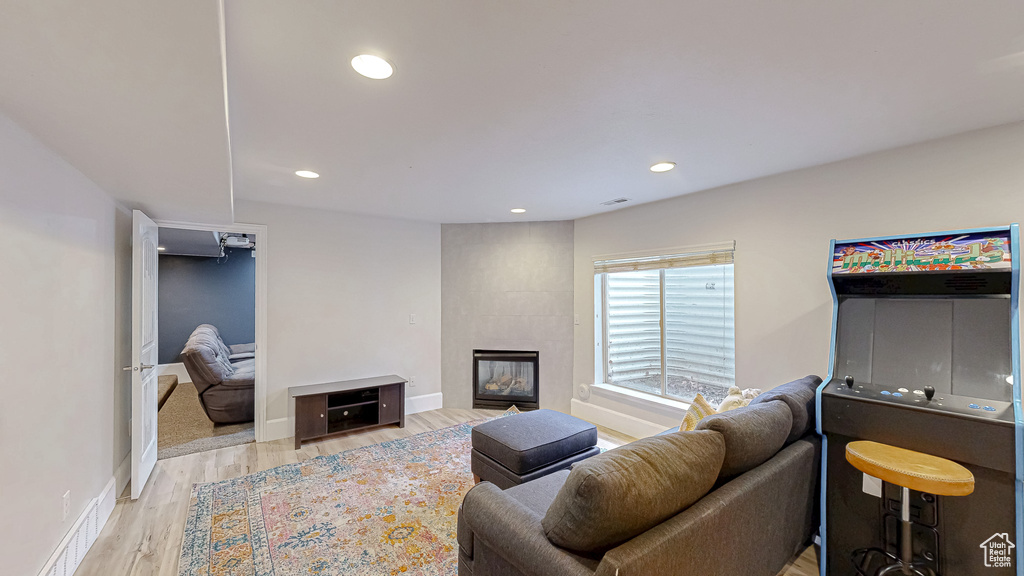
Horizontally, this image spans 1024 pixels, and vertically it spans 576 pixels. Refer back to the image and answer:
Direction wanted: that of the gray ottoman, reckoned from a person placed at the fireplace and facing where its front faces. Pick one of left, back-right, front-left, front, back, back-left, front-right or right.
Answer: front

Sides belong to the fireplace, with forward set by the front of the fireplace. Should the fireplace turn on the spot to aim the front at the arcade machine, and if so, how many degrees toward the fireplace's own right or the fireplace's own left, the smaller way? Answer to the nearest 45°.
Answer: approximately 45° to the fireplace's own left

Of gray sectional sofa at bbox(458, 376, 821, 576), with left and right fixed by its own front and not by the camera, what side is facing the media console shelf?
front

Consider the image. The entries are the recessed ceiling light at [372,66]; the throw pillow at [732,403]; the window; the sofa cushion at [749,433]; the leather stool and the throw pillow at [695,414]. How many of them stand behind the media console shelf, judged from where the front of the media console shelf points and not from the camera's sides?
0

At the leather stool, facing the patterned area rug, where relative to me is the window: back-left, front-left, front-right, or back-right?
front-right

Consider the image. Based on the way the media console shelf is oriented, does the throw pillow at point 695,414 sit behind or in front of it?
in front

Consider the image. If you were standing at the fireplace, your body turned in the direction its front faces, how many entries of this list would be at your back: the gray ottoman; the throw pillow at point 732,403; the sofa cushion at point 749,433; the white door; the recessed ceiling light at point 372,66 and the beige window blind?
0

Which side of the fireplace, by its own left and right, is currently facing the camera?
front

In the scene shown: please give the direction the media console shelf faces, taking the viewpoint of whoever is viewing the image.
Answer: facing the viewer and to the right of the viewer

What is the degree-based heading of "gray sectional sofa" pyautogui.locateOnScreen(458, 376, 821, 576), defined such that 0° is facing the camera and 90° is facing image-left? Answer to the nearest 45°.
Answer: approximately 135°

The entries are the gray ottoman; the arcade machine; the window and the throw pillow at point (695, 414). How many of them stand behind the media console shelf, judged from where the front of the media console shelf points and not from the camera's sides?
0

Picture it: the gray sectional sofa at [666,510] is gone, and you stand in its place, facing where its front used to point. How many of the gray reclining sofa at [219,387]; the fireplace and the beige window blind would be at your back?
0

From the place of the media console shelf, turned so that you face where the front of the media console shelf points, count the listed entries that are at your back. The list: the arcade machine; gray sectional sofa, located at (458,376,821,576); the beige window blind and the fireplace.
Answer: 0

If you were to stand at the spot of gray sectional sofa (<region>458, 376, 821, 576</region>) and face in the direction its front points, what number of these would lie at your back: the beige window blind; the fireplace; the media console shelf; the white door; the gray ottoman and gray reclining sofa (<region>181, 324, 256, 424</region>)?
0

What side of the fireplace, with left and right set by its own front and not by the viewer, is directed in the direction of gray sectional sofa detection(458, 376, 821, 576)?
front

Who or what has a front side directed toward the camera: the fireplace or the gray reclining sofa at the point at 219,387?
the fireplace

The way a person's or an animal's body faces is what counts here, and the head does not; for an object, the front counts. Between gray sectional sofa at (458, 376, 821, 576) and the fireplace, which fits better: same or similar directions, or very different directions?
very different directions
